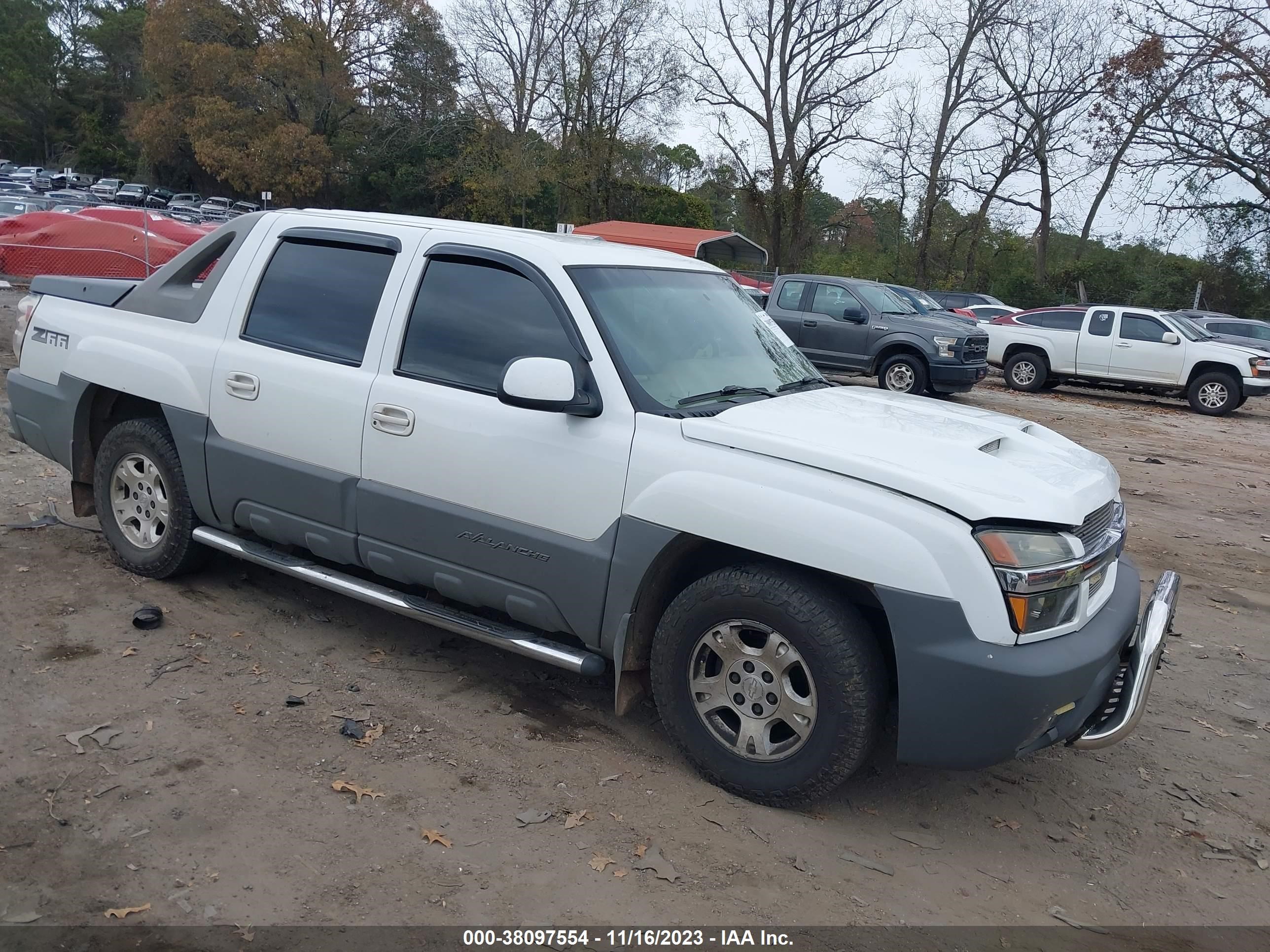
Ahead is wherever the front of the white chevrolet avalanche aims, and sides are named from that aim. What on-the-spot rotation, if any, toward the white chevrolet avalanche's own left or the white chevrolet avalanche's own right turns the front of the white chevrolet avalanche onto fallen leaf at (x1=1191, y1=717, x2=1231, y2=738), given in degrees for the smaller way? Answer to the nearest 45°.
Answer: approximately 45° to the white chevrolet avalanche's own left

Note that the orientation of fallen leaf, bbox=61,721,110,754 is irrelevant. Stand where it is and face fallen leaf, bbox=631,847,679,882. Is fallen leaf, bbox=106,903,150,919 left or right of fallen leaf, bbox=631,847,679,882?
right

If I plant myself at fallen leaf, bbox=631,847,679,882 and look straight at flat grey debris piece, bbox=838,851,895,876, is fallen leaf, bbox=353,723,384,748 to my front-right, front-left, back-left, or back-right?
back-left

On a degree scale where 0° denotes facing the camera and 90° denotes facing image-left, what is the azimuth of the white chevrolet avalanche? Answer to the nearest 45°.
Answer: approximately 315°

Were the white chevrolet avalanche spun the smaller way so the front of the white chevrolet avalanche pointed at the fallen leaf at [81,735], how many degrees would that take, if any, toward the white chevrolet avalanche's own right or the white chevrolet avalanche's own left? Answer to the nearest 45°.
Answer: approximately 135° to the white chevrolet avalanche's own right

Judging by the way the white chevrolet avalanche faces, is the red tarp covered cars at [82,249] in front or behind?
behind

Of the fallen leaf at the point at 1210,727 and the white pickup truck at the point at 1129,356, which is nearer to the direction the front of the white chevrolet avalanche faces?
the fallen leaf

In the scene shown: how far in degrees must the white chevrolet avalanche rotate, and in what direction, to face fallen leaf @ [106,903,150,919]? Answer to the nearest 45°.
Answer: approximately 90° to its right

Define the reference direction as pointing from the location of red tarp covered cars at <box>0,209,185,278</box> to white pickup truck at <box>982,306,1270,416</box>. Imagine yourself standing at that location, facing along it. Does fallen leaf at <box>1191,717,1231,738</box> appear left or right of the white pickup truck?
right

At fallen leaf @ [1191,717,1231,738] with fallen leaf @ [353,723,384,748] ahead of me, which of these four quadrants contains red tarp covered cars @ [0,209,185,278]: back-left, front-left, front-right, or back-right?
front-right

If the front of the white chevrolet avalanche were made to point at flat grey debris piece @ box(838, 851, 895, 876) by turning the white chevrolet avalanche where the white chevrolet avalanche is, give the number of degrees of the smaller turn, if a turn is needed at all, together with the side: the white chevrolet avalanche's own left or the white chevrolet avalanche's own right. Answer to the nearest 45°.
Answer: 0° — it already faces it

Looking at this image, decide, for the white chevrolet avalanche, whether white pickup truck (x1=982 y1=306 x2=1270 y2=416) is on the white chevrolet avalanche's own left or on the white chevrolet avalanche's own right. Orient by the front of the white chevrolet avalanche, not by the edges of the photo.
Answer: on the white chevrolet avalanche's own left
